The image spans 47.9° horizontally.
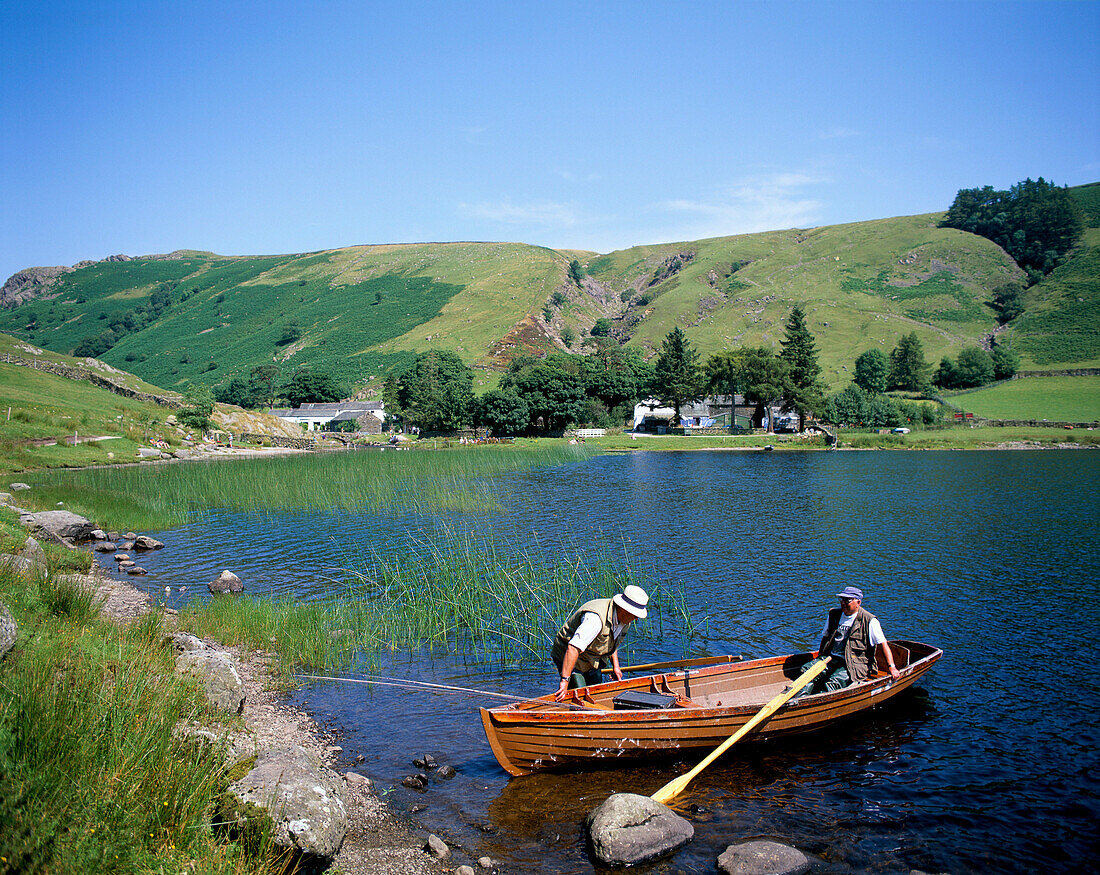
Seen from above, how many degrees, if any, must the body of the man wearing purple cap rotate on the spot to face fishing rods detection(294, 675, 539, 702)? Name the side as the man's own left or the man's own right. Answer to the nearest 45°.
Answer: approximately 45° to the man's own right

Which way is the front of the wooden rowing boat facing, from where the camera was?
facing the viewer and to the left of the viewer

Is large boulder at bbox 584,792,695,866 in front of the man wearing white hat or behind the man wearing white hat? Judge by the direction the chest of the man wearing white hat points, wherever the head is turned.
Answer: in front

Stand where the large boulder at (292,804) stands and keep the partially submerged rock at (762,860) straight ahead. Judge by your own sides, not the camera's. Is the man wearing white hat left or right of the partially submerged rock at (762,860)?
left

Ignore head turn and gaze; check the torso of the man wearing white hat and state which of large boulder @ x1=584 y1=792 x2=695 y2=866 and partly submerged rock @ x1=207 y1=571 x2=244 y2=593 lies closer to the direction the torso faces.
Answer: the large boulder

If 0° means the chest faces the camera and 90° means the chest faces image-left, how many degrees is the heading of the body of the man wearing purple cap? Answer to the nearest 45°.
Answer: approximately 45°

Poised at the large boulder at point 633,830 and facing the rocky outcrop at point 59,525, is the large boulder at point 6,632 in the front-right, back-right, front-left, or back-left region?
front-left

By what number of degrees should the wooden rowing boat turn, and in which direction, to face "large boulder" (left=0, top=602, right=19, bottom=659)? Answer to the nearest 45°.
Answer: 0° — it already faces it

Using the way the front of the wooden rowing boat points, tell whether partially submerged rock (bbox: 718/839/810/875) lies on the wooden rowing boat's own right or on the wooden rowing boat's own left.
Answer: on the wooden rowing boat's own left

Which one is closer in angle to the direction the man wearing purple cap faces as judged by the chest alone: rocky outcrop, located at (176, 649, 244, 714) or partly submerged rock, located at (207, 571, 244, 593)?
the rocky outcrop

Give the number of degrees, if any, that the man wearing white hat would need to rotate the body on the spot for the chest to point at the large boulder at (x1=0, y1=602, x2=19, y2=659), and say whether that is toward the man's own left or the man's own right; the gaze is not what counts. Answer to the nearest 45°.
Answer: approximately 90° to the man's own right
